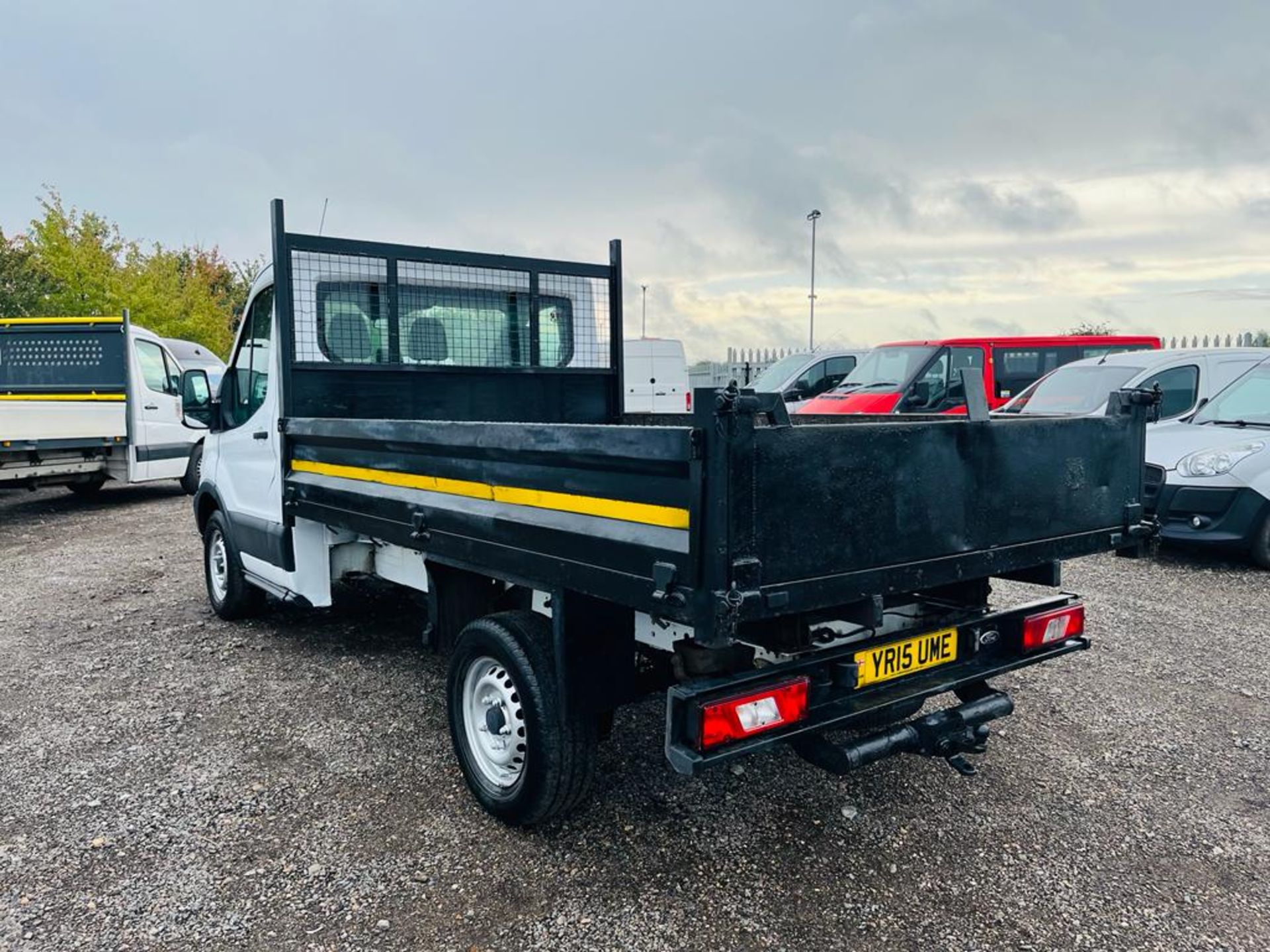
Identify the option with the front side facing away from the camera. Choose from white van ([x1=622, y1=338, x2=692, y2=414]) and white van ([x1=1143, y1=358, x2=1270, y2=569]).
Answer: white van ([x1=622, y1=338, x2=692, y2=414])

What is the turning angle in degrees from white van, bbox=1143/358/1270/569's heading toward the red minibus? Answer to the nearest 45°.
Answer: approximately 90° to its right

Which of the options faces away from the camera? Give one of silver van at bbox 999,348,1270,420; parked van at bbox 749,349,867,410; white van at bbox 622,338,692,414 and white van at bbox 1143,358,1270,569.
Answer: white van at bbox 622,338,692,414

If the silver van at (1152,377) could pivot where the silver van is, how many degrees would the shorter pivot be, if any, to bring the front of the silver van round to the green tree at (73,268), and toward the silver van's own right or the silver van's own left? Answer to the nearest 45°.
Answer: approximately 45° to the silver van's own right

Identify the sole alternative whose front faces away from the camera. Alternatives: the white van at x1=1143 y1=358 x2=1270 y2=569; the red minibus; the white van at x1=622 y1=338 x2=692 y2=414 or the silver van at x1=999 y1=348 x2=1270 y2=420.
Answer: the white van at x1=622 y1=338 x2=692 y2=414

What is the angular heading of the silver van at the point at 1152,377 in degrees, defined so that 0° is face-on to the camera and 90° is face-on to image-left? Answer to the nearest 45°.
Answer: approximately 45°

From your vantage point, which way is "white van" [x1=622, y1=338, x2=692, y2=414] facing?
away from the camera

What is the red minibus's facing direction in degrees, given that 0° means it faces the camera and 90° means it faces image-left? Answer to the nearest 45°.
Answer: approximately 45°
